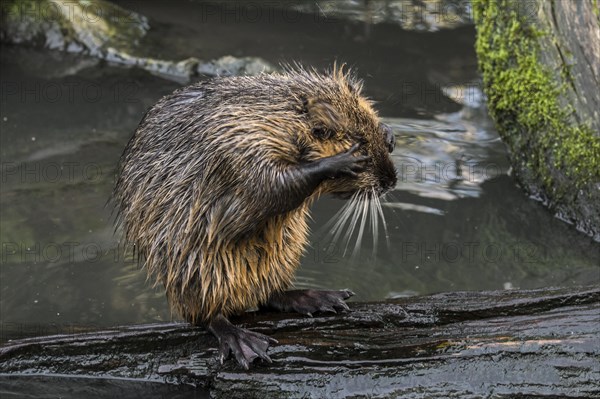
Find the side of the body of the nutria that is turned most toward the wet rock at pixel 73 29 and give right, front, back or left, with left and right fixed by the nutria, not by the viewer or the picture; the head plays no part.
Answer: left

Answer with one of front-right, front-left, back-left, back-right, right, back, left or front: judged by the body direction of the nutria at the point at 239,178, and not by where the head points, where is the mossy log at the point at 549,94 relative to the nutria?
front-left

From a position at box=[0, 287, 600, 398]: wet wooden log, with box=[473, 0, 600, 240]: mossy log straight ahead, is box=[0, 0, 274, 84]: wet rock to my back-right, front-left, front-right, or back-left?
front-left

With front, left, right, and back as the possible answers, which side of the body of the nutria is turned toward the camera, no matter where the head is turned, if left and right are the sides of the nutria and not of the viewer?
right

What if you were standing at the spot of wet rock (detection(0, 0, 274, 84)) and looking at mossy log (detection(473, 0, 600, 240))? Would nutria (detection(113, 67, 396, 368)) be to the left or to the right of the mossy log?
right
